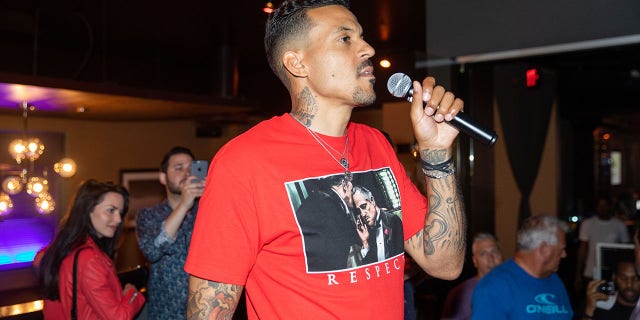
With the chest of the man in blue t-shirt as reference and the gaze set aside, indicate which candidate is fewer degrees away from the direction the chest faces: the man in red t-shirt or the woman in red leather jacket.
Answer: the man in red t-shirt

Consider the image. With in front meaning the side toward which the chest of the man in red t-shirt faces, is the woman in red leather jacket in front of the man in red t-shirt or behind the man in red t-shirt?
behind

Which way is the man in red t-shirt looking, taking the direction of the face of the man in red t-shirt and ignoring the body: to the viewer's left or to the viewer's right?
to the viewer's right

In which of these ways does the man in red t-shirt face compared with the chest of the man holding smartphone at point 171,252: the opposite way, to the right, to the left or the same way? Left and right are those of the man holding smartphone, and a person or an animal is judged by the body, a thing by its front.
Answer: the same way

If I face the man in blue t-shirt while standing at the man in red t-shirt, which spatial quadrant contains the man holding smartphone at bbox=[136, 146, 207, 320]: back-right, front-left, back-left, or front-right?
front-left

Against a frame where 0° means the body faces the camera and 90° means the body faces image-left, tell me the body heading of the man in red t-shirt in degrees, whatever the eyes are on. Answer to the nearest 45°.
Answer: approximately 315°

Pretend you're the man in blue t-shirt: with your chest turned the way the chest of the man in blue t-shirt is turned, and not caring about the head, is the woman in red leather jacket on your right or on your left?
on your right

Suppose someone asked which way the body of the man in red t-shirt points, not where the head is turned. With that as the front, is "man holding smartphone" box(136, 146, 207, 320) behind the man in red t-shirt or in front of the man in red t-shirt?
behind

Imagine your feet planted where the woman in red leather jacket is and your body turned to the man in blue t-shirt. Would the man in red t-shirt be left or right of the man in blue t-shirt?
right
